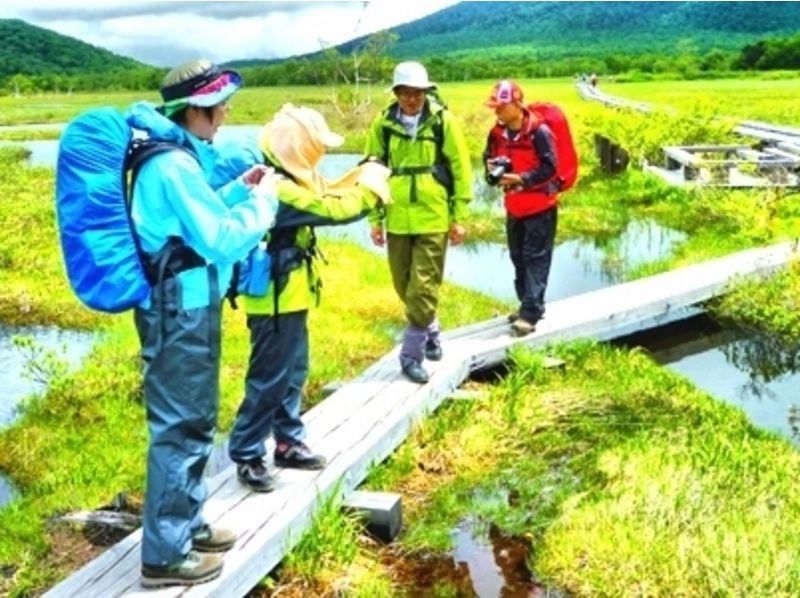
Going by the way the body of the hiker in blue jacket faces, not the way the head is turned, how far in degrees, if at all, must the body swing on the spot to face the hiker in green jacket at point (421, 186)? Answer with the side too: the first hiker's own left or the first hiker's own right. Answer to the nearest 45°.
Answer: approximately 45° to the first hiker's own left

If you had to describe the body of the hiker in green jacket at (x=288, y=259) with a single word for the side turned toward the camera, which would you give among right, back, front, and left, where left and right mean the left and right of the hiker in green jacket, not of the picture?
right

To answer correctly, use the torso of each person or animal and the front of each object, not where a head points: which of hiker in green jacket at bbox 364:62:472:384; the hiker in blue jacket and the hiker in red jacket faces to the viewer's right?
the hiker in blue jacket

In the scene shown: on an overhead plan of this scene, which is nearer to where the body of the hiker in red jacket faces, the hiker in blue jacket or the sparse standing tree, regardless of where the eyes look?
the hiker in blue jacket

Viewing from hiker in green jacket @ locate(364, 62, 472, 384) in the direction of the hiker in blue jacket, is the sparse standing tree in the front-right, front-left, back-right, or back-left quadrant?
back-right

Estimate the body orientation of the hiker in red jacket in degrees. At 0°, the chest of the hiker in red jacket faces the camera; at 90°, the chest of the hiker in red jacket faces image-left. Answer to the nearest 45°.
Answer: approximately 45°

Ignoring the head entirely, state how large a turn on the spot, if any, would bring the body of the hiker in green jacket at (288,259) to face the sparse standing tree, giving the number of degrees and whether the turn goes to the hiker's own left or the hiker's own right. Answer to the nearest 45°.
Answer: approximately 90° to the hiker's own left

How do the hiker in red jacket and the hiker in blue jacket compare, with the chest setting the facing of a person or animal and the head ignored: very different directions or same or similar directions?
very different directions

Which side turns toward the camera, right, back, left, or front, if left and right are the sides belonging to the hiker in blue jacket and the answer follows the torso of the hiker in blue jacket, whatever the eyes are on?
right
